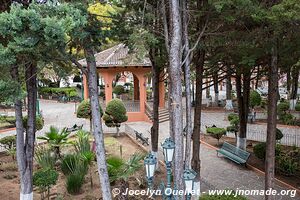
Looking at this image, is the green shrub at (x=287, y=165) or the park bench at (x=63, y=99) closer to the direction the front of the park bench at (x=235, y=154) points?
the park bench

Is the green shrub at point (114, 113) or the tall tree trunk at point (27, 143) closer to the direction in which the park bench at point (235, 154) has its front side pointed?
the tall tree trunk

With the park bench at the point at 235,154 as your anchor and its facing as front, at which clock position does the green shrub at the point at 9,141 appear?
The green shrub is roughly at 1 o'clock from the park bench.

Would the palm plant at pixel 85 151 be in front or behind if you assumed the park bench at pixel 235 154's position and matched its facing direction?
in front

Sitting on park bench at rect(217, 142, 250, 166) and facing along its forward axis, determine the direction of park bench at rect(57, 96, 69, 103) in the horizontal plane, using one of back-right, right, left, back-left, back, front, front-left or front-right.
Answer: right

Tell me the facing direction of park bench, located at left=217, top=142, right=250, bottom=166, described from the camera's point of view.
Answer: facing the viewer and to the left of the viewer

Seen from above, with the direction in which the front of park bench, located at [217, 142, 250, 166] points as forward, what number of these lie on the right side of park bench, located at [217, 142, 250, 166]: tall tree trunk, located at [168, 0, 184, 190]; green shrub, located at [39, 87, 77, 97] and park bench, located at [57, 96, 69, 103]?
2

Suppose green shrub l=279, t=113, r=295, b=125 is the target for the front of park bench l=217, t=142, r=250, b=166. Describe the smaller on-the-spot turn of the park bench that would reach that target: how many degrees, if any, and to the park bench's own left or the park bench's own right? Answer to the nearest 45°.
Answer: approximately 135° to the park bench's own right

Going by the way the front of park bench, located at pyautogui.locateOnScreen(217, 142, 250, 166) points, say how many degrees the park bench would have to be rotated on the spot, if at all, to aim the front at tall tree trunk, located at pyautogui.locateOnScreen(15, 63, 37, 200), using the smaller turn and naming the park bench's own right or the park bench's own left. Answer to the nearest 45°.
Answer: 0° — it already faces it

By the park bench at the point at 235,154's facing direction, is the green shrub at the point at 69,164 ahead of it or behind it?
ahead

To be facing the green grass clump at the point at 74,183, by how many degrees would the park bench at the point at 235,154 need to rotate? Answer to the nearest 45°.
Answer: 0° — it already faces it

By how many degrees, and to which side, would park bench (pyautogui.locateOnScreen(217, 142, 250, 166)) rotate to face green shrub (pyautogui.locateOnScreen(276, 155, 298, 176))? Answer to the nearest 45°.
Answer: approximately 135° to its left

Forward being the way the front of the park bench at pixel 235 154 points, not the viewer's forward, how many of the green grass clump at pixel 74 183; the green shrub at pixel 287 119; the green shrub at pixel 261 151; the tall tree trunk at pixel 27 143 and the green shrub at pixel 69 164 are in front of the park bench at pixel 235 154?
3

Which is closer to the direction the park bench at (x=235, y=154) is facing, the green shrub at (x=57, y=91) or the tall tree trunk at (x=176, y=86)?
the tall tree trunk

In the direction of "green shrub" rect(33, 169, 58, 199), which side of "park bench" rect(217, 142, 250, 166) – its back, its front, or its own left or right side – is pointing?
front
